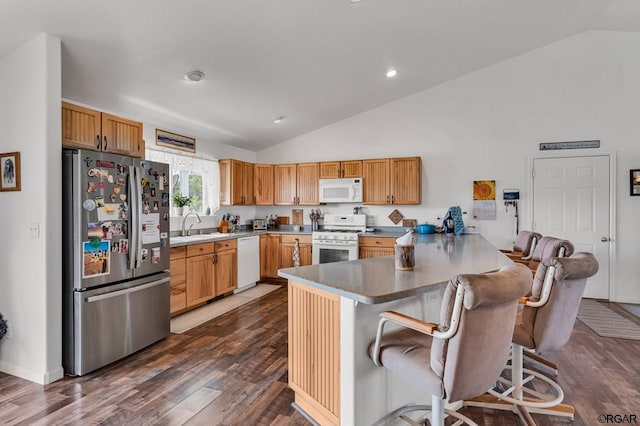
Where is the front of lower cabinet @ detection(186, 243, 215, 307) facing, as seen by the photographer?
facing the viewer and to the right of the viewer

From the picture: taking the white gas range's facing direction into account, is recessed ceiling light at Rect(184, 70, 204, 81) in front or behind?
in front

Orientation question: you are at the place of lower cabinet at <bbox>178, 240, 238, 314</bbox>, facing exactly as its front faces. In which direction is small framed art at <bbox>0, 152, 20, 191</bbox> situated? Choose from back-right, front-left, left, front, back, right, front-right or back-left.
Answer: right

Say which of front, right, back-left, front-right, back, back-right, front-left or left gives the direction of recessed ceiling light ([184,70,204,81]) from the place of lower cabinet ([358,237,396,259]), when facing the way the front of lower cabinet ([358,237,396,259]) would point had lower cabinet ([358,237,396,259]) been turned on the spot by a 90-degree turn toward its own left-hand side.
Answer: back-right

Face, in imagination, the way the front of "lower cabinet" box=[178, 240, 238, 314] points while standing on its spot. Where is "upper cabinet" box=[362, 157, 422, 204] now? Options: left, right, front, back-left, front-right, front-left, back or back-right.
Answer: front-left

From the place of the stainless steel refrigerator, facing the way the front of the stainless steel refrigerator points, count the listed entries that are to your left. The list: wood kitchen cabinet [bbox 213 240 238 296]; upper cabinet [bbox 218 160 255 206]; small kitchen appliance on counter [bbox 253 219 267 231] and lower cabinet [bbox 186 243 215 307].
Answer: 4

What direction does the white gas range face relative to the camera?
toward the camera

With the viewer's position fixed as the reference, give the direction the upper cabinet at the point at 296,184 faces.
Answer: facing the viewer

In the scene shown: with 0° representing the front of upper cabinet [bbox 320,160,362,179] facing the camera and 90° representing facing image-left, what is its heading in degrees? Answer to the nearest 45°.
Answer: approximately 0°

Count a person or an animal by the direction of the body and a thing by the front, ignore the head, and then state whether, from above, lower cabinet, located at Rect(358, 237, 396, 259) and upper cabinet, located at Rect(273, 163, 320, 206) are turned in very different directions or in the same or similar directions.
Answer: same or similar directions

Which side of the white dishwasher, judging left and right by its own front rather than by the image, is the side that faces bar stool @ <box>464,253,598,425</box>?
front

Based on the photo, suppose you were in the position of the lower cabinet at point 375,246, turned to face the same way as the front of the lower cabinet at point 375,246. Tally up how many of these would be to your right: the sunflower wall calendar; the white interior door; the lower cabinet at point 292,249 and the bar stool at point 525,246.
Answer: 1

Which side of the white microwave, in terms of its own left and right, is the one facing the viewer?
front
